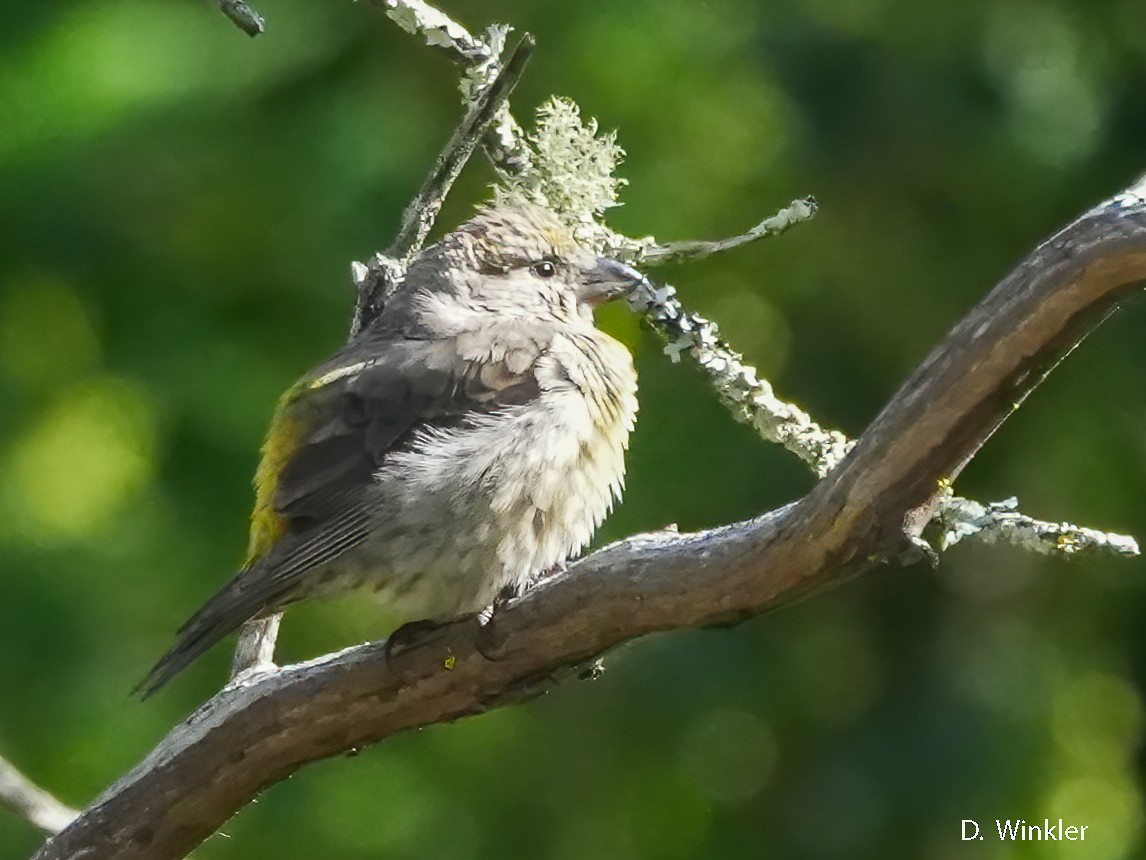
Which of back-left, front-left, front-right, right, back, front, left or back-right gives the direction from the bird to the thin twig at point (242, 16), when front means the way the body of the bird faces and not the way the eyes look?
back-right

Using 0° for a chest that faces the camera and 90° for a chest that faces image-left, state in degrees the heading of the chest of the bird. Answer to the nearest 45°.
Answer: approximately 270°

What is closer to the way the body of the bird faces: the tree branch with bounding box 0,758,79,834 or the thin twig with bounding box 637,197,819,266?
the thin twig
